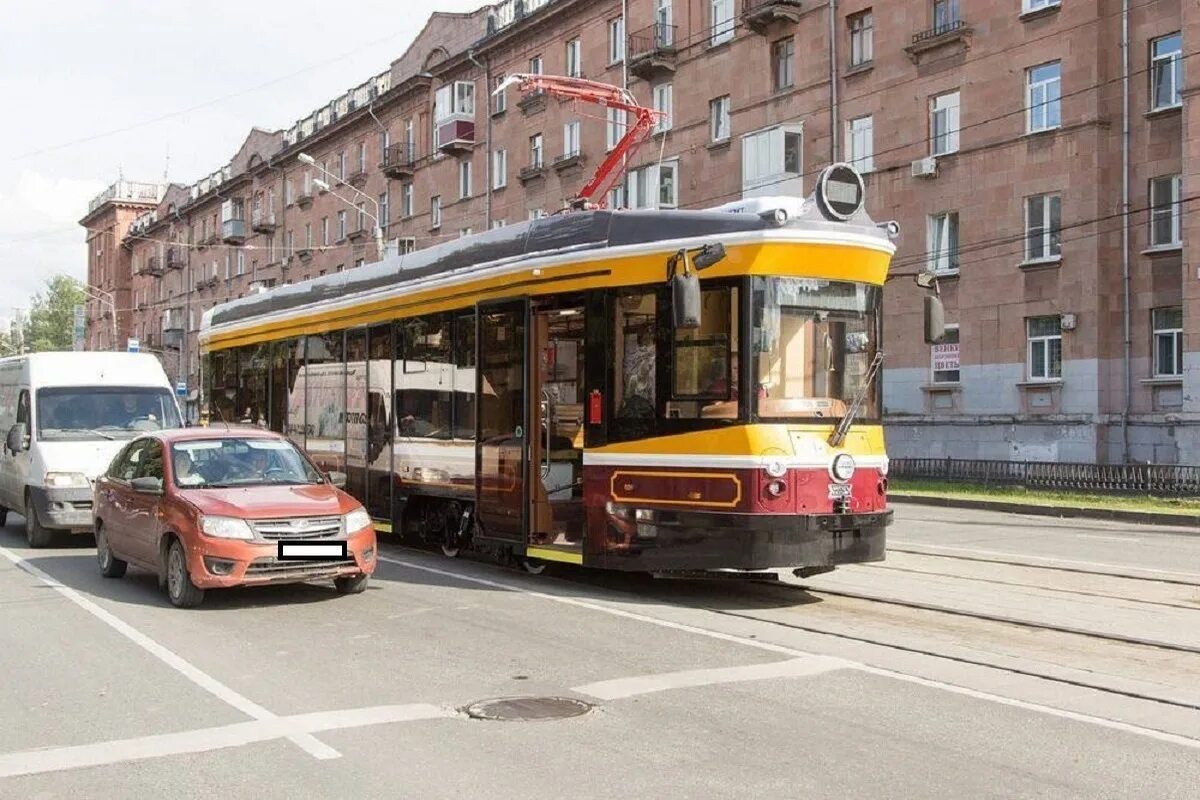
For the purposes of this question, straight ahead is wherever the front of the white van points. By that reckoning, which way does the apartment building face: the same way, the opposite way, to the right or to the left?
to the right

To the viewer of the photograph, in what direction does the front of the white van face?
facing the viewer and to the right of the viewer

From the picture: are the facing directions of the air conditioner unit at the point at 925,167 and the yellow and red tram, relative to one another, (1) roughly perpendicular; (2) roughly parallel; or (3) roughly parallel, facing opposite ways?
roughly perpendicular

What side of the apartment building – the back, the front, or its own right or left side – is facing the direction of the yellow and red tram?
front

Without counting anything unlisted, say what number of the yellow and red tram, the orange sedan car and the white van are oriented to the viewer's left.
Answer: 0

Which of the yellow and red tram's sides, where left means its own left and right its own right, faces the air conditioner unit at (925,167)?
left

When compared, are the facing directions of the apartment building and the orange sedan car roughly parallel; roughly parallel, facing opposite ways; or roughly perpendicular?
roughly perpendicular

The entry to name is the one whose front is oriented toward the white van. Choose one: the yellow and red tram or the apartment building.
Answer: the apartment building

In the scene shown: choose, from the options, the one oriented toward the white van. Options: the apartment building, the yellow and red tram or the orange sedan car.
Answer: the apartment building

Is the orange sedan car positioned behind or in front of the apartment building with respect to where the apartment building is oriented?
in front

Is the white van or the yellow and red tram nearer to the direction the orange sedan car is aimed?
the yellow and red tram

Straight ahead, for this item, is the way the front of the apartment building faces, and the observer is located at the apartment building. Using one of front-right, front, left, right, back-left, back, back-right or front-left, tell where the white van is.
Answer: front

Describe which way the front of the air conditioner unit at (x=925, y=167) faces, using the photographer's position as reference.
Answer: facing the viewer and to the left of the viewer
